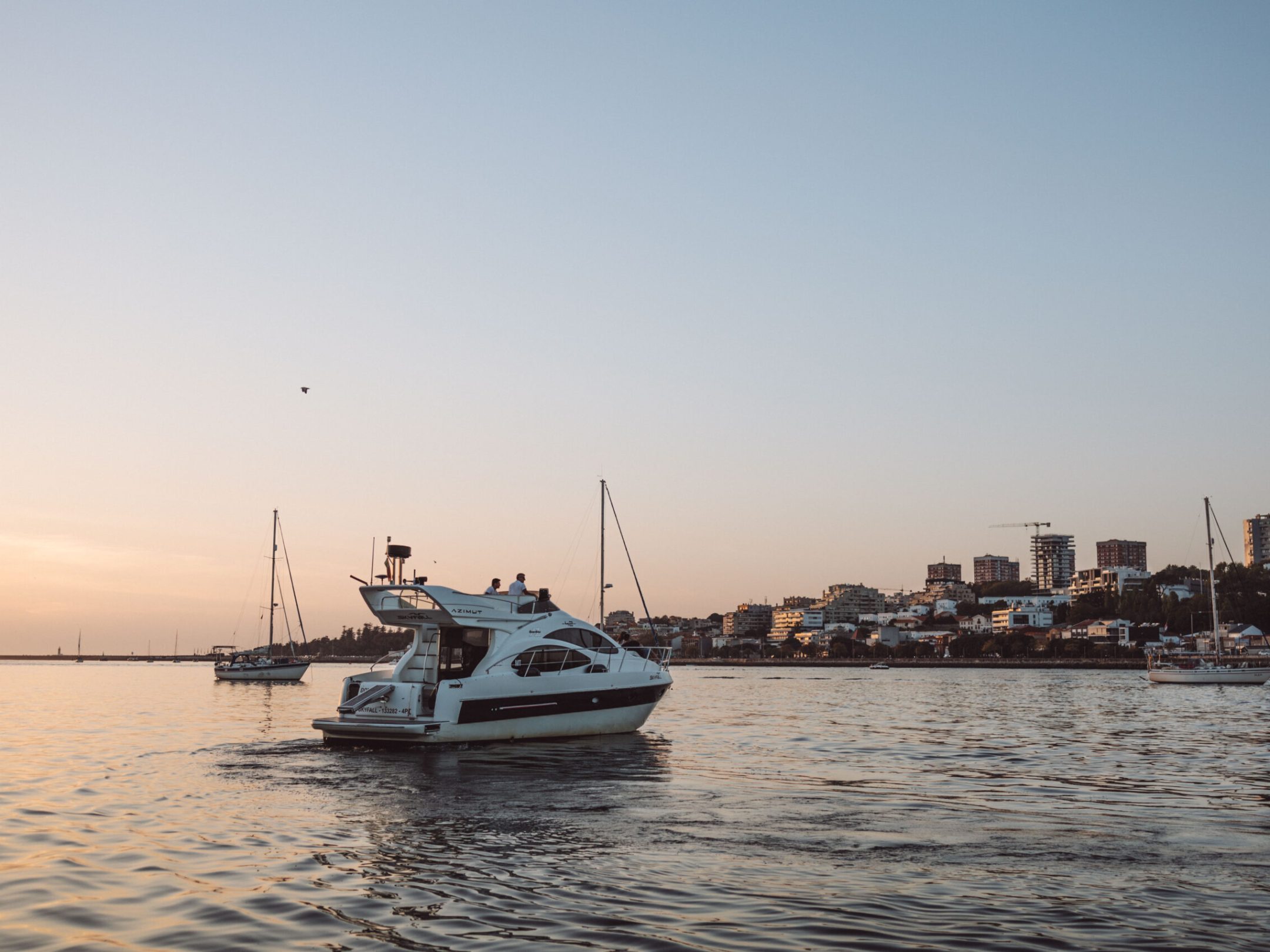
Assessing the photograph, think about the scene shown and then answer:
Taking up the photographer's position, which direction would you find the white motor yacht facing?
facing away from the viewer and to the right of the viewer
